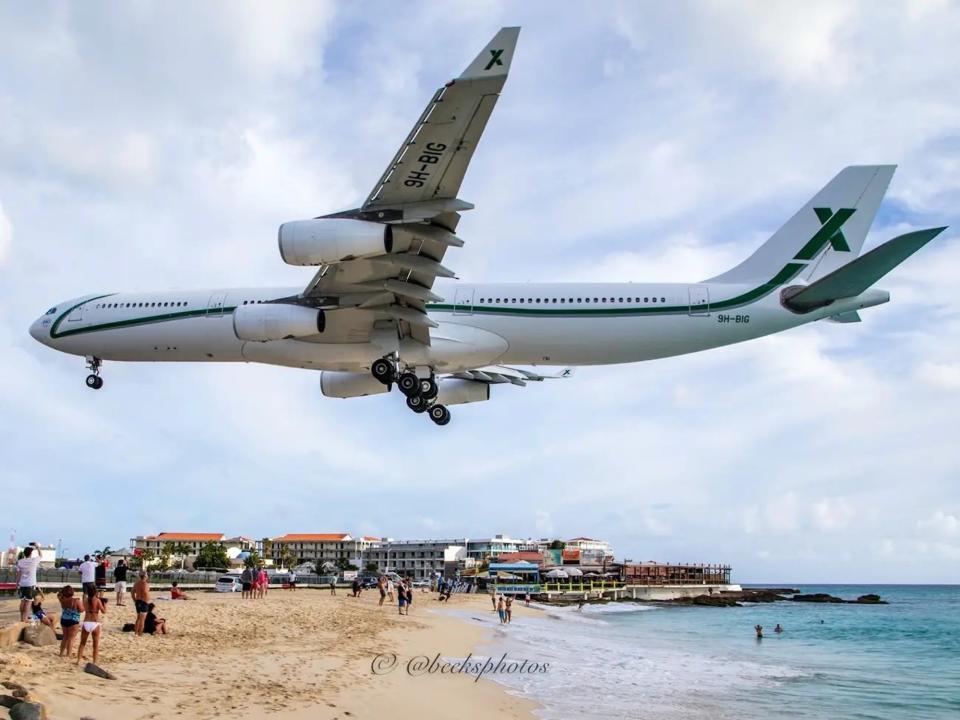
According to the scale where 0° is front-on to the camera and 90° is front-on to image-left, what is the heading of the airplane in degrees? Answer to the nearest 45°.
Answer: approximately 90°

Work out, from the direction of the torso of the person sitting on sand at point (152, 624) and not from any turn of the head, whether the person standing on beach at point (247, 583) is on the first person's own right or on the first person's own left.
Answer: on the first person's own left

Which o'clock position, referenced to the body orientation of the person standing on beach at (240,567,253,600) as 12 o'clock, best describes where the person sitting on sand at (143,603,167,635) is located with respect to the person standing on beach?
The person sitting on sand is roughly at 6 o'clock from the person standing on beach.

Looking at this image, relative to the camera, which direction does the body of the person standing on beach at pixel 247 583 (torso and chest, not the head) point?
away from the camera

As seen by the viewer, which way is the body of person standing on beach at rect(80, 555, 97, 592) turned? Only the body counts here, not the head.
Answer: away from the camera

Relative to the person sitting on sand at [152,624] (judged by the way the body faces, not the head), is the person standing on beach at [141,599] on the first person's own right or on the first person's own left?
on the first person's own right

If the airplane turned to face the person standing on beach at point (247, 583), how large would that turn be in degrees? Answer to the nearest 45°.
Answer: approximately 45° to its right
